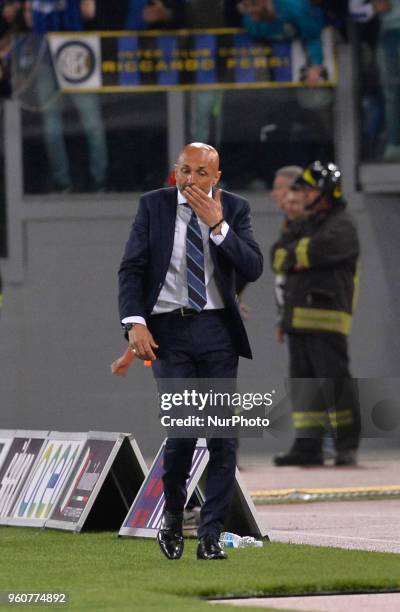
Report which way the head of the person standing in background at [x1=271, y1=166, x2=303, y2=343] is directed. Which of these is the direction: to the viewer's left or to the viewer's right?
to the viewer's left

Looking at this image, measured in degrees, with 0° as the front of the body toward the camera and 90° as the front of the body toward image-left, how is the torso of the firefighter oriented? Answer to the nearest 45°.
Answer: approximately 90°

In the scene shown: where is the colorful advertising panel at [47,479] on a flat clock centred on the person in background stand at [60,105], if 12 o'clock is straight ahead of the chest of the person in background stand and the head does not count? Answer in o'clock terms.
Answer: The colorful advertising panel is roughly at 12 o'clock from the person in background stand.

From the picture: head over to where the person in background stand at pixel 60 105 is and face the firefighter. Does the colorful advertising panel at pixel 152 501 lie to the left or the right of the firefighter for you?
right

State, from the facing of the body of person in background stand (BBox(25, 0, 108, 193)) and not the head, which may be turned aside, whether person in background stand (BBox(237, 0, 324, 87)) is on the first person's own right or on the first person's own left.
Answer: on the first person's own left

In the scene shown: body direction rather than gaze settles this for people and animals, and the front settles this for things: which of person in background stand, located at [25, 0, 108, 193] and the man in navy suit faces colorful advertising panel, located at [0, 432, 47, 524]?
the person in background stand

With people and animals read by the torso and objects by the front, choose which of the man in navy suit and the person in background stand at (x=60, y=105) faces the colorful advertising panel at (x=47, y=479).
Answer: the person in background stand

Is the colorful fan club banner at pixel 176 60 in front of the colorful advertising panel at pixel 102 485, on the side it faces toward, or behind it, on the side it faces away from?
behind

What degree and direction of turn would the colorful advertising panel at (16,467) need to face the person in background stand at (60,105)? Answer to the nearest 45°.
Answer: approximately 180°

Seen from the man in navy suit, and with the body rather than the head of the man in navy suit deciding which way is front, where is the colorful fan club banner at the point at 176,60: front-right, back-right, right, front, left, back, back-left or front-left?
back

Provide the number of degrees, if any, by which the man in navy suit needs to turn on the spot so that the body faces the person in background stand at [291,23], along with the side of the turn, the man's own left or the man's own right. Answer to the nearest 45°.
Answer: approximately 180°
